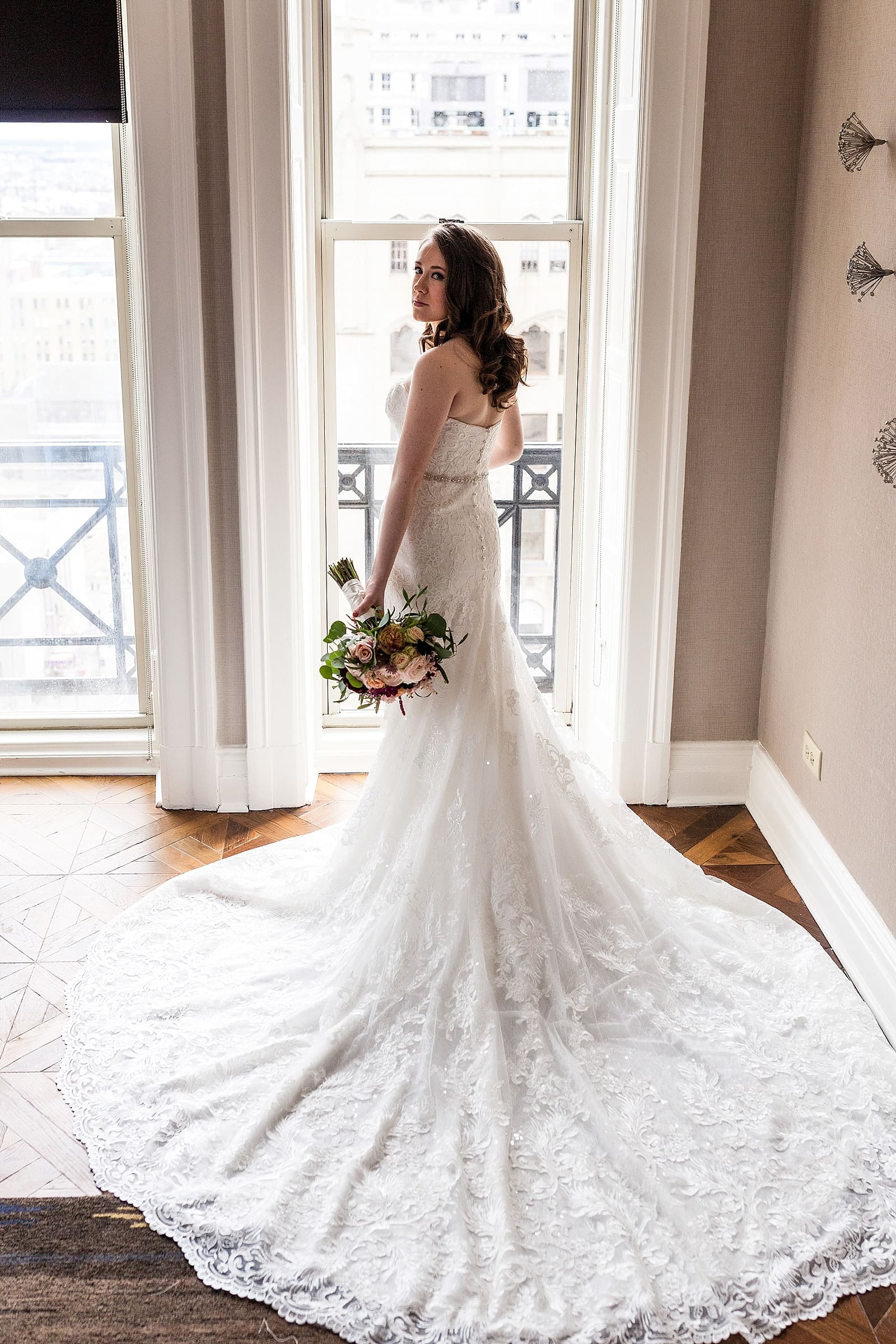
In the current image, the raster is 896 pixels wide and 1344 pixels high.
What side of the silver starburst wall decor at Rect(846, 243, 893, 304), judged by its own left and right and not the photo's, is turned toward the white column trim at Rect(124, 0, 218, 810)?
front

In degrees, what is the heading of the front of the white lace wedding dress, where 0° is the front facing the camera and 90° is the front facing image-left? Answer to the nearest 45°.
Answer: approximately 135°

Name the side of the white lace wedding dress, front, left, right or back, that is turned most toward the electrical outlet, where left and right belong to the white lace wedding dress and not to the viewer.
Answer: right

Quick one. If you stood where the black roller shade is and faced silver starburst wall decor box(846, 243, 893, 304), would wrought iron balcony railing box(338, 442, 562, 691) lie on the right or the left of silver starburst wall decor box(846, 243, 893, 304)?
left

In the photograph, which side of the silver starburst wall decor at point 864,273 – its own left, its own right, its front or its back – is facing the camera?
left

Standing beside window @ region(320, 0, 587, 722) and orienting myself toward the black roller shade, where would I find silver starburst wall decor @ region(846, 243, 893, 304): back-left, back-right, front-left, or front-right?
back-left

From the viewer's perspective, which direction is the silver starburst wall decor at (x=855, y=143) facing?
to the viewer's left

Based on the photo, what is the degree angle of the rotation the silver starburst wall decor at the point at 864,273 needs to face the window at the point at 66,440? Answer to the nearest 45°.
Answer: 0° — it already faces it

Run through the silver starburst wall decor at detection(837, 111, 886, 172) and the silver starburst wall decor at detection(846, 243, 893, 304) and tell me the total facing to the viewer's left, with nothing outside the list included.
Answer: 2
